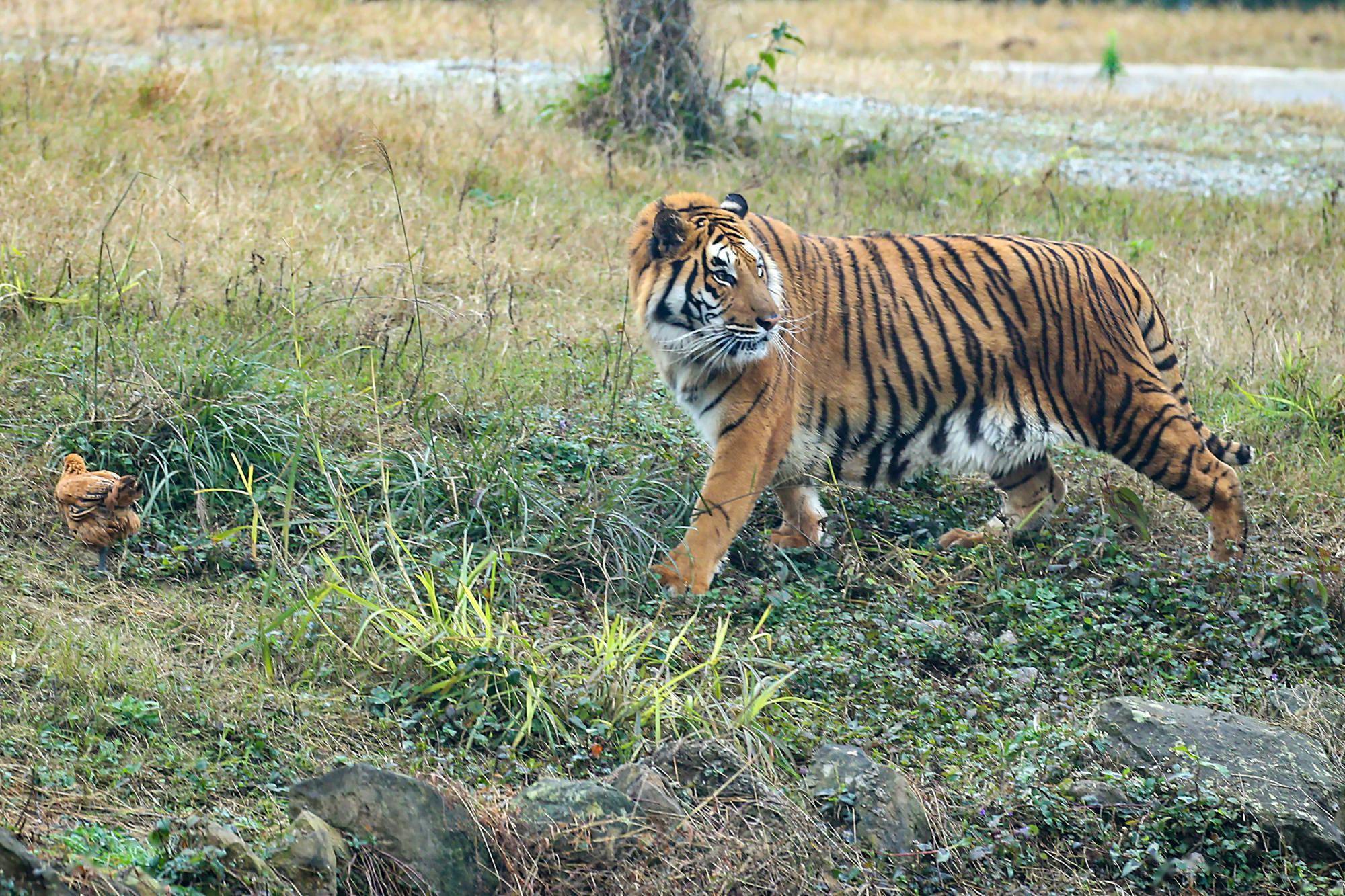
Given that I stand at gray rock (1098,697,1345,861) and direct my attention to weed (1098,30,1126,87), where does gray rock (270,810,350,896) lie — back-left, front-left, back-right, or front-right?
back-left

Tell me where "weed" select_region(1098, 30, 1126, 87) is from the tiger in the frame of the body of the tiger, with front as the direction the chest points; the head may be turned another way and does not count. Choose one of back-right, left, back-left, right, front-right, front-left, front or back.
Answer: right

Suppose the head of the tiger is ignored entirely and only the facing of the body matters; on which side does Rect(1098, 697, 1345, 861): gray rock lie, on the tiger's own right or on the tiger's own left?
on the tiger's own left

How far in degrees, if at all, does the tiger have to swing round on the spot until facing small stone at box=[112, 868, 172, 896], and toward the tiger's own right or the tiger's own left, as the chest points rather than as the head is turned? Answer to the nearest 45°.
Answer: approximately 45° to the tiger's own left

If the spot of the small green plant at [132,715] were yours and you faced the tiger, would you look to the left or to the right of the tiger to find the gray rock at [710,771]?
right

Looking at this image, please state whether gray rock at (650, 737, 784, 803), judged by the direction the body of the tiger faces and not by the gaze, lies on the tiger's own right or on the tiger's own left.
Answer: on the tiger's own left

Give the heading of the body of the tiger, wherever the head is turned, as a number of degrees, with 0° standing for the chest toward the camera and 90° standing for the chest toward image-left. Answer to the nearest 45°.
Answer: approximately 90°

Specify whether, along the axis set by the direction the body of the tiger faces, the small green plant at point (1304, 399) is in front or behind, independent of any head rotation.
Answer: behind

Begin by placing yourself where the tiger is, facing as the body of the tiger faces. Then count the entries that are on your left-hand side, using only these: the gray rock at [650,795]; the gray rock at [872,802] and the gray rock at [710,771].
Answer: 3

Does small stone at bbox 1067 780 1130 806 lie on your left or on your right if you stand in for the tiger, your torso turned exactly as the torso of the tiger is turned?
on your left

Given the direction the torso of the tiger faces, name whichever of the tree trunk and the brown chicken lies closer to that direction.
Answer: the brown chicken

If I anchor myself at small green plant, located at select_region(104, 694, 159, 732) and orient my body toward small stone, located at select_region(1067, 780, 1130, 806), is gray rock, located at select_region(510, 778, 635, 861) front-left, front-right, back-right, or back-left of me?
front-right

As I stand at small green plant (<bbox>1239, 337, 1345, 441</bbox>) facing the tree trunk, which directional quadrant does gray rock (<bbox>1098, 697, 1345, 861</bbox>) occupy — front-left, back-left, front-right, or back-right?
back-left
